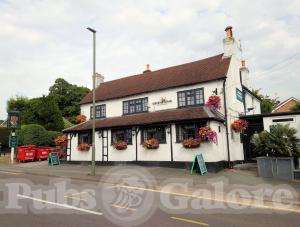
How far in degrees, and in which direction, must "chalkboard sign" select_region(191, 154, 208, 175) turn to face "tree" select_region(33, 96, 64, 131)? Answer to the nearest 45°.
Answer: approximately 180°

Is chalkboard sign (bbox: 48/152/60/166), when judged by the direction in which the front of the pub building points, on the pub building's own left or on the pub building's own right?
on the pub building's own right

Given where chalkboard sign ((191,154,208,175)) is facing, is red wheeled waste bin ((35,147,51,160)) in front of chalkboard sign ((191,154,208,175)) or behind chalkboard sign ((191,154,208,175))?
behind

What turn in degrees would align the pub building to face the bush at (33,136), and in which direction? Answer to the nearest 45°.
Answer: approximately 90° to its right

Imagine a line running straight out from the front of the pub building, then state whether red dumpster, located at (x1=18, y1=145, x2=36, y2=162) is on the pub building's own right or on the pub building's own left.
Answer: on the pub building's own right

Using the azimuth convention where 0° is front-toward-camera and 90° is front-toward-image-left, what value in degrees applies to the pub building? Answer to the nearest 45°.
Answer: approximately 45°
